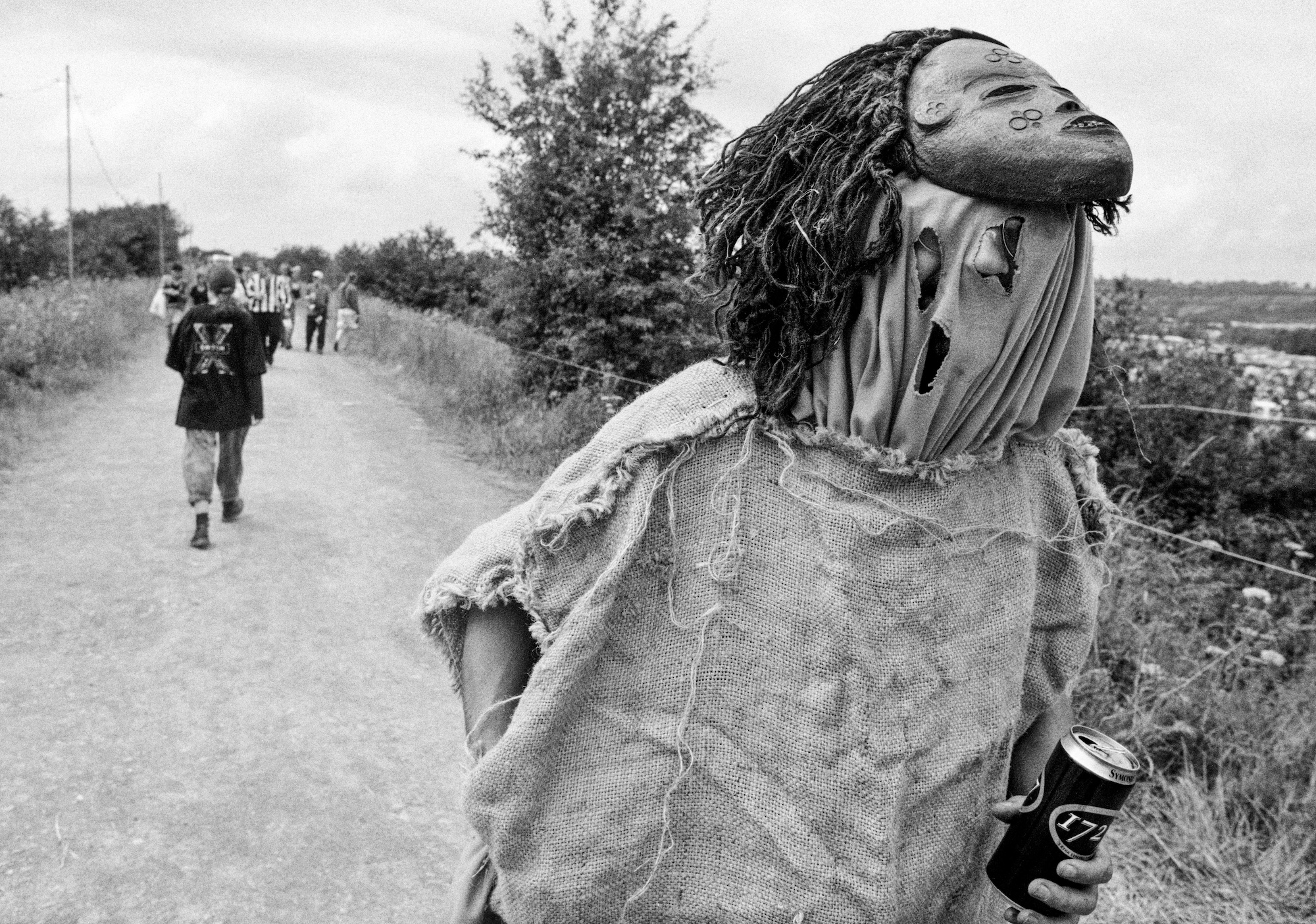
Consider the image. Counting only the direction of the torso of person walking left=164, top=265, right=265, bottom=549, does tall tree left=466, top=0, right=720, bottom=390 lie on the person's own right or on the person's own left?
on the person's own right

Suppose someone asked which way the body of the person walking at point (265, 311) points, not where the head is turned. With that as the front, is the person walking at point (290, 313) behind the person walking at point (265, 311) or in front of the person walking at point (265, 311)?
in front

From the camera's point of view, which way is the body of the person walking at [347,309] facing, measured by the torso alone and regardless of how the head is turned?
away from the camera

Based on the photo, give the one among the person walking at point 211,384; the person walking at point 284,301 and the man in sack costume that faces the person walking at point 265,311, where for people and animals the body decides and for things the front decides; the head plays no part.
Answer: the person walking at point 211,384

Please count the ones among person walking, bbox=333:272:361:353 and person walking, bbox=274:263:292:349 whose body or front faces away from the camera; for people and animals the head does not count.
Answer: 2

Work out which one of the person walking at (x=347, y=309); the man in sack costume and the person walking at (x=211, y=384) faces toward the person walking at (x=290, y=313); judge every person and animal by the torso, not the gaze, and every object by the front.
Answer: the person walking at (x=211, y=384)

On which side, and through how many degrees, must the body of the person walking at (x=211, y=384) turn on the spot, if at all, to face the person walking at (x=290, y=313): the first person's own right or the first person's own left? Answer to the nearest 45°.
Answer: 0° — they already face them

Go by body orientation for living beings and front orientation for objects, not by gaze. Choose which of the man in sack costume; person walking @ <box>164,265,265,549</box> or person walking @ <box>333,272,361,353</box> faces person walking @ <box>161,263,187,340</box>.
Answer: person walking @ <box>164,265,265,549</box>

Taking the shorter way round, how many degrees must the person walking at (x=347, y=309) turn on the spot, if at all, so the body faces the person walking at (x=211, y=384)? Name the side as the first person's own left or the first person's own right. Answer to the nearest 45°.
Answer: approximately 180°

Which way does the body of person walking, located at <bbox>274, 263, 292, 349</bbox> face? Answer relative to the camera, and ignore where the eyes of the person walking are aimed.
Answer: away from the camera

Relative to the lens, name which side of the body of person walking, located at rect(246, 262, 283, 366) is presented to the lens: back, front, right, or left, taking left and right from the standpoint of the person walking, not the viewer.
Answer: back

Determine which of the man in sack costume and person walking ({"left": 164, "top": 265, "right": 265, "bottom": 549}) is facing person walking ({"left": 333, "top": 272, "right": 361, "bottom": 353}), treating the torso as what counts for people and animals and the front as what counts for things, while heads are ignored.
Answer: person walking ({"left": 164, "top": 265, "right": 265, "bottom": 549})

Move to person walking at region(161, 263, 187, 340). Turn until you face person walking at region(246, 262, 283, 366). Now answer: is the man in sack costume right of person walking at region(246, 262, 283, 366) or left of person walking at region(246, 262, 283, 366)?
right

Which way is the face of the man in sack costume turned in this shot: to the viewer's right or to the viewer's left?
to the viewer's right

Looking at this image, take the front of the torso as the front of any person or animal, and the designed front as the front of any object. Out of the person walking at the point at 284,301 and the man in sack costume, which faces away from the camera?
the person walking
